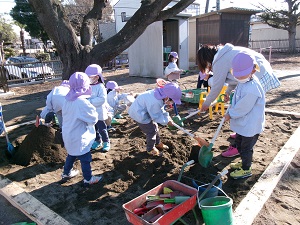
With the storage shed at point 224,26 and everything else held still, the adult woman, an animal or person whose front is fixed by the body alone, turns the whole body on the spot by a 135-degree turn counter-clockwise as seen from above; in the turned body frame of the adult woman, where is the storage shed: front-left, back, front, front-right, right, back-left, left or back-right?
back-left

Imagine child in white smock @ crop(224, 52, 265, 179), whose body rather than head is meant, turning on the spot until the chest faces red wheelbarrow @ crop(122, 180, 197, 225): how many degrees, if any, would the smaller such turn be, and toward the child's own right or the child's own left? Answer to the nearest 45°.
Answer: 0° — they already face it

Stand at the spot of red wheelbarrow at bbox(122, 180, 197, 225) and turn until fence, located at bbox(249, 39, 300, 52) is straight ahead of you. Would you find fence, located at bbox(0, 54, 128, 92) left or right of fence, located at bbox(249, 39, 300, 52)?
left

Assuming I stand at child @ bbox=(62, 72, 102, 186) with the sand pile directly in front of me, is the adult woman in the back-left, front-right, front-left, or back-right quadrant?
back-right

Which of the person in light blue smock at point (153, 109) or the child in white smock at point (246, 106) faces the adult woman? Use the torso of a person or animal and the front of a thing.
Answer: the person in light blue smock

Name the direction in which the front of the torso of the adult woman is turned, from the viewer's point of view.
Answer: to the viewer's left

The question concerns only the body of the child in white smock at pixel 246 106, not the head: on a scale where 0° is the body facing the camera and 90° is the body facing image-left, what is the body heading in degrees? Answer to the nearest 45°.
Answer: approximately 45°

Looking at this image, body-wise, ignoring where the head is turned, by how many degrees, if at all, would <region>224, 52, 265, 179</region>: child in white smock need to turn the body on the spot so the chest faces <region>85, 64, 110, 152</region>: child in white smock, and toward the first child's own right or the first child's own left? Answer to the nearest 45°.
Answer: approximately 45° to the first child's own right

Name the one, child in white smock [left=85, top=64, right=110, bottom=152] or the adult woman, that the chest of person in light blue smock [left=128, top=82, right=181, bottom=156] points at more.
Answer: the adult woman
